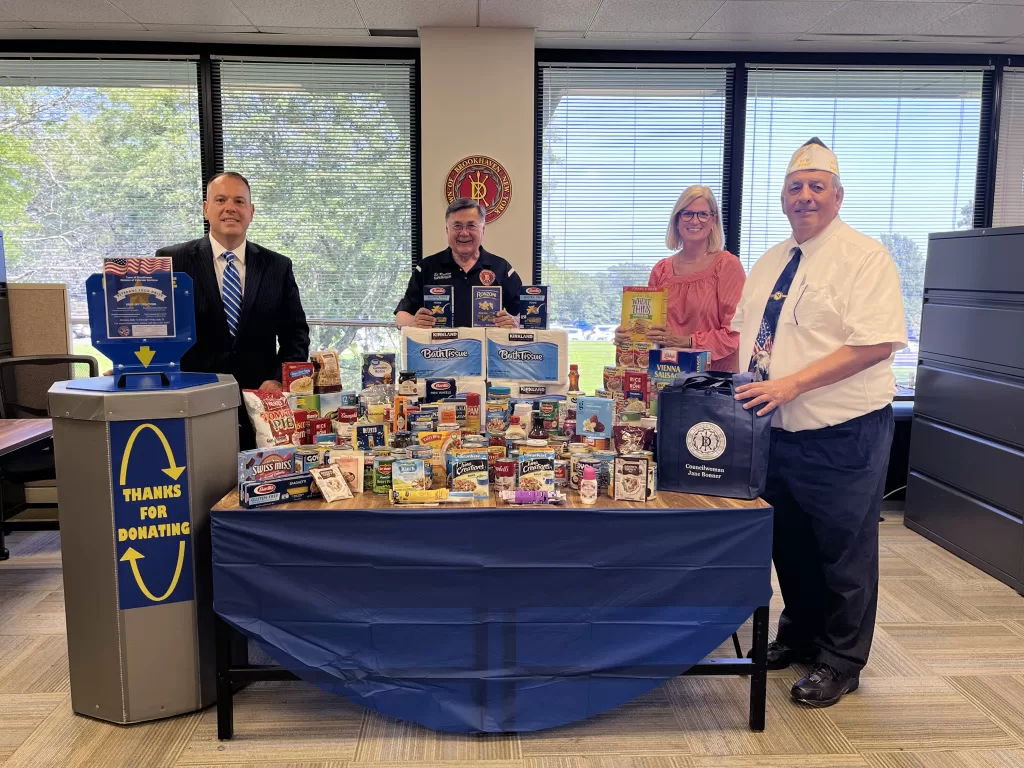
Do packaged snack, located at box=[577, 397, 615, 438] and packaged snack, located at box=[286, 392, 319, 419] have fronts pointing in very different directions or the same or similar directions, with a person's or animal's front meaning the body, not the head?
same or similar directions

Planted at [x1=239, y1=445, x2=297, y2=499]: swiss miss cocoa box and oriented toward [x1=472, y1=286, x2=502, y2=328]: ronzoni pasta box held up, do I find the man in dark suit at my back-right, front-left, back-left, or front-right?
front-left

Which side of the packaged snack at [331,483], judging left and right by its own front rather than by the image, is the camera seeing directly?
front

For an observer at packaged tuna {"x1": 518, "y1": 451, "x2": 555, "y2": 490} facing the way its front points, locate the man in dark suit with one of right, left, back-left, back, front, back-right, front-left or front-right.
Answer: back-right

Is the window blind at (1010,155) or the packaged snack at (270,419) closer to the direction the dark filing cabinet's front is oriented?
the packaged snack

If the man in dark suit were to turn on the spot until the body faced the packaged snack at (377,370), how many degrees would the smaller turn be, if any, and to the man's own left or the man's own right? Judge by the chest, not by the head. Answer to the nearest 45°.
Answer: approximately 45° to the man's own left

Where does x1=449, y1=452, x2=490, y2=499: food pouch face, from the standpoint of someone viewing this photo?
facing the viewer

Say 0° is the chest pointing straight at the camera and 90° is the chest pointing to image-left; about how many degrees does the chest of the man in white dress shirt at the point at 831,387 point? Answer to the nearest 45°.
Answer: approximately 45°

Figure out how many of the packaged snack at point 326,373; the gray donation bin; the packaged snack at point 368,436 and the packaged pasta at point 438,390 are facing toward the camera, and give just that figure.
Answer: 4

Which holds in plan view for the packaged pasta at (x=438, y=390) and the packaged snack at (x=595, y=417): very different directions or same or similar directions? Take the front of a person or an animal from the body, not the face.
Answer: same or similar directions

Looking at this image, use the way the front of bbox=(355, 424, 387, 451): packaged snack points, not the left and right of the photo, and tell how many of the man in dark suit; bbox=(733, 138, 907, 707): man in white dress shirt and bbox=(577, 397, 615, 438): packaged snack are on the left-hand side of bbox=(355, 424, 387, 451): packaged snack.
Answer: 2

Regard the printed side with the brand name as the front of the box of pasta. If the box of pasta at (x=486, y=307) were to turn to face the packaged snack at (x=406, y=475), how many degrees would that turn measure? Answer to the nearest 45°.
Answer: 0° — it already faces it

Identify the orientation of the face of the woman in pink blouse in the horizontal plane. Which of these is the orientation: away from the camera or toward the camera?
toward the camera

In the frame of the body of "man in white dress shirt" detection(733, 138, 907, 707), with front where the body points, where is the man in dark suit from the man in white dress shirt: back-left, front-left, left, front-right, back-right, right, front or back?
front-right

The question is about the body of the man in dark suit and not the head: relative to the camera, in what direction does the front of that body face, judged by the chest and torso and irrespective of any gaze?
toward the camera

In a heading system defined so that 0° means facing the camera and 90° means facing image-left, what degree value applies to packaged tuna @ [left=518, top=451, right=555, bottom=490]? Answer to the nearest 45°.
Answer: approximately 0°
